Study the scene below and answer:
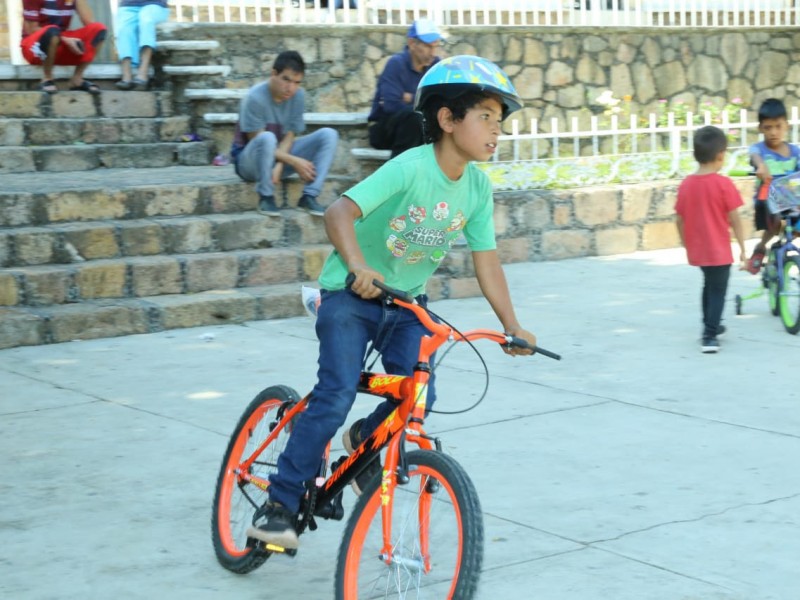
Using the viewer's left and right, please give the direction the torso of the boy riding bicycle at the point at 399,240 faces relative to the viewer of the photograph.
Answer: facing the viewer and to the right of the viewer

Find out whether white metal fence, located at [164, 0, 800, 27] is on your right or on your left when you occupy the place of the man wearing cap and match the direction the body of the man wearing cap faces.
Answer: on your left

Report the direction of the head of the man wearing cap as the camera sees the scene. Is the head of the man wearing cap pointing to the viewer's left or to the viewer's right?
to the viewer's right

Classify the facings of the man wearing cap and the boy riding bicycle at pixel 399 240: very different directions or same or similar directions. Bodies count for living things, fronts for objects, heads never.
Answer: same or similar directions

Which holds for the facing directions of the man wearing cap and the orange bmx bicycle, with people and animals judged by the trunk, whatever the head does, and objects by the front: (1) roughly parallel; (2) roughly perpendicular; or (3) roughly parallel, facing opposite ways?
roughly parallel

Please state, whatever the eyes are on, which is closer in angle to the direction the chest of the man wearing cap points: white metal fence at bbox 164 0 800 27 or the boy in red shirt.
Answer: the boy in red shirt

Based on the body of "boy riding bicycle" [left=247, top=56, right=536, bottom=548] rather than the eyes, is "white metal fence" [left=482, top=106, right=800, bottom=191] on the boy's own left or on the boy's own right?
on the boy's own left

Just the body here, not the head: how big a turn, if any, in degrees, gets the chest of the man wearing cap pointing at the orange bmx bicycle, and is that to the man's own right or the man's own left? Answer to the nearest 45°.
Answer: approximately 45° to the man's own right

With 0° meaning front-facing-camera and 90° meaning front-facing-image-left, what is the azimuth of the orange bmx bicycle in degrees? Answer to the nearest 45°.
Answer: approximately 315°

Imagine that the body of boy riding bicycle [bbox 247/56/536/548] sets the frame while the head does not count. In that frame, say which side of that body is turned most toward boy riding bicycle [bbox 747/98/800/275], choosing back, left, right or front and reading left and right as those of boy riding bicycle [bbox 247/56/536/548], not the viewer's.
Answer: left

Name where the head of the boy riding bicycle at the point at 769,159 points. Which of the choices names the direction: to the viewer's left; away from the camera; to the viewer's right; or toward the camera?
toward the camera
